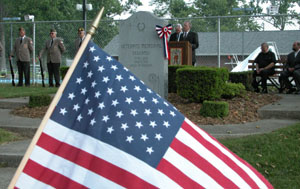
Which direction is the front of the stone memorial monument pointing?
toward the camera

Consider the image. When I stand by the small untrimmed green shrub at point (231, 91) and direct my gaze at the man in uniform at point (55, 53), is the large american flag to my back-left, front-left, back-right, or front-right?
back-left

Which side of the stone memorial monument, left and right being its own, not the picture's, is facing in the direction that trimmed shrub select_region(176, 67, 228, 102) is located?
left

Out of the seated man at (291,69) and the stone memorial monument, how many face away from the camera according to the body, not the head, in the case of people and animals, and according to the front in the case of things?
0

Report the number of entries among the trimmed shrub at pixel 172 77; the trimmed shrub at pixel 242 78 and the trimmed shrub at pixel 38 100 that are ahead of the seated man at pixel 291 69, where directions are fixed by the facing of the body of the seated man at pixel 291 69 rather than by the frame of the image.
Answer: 3

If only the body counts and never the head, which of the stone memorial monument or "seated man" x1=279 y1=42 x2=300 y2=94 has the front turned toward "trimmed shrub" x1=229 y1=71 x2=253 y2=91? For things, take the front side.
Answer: the seated man

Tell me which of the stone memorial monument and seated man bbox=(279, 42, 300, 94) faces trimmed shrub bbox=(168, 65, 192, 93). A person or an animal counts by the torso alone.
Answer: the seated man

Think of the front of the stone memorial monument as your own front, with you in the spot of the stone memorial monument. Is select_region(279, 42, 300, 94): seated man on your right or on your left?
on your left

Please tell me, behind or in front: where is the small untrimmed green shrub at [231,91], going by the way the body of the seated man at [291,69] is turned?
in front

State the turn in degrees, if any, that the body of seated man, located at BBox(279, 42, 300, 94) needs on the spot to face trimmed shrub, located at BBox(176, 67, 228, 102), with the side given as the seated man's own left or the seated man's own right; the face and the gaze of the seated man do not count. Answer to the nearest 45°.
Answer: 0° — they already face it

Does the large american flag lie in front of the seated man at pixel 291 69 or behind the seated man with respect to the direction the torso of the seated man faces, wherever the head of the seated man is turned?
in front

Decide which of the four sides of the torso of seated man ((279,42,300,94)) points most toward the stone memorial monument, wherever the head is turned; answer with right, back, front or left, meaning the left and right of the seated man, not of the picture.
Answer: front

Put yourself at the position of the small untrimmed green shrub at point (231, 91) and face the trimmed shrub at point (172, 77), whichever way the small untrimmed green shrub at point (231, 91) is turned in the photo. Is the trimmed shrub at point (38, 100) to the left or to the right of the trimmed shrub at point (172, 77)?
left

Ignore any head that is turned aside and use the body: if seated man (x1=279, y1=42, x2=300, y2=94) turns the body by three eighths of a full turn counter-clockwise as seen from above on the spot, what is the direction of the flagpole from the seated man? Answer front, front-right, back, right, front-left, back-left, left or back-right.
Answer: right
